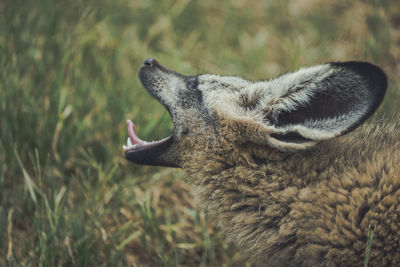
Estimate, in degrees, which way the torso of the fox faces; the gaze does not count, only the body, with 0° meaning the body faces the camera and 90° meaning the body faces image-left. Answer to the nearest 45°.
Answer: approximately 90°
